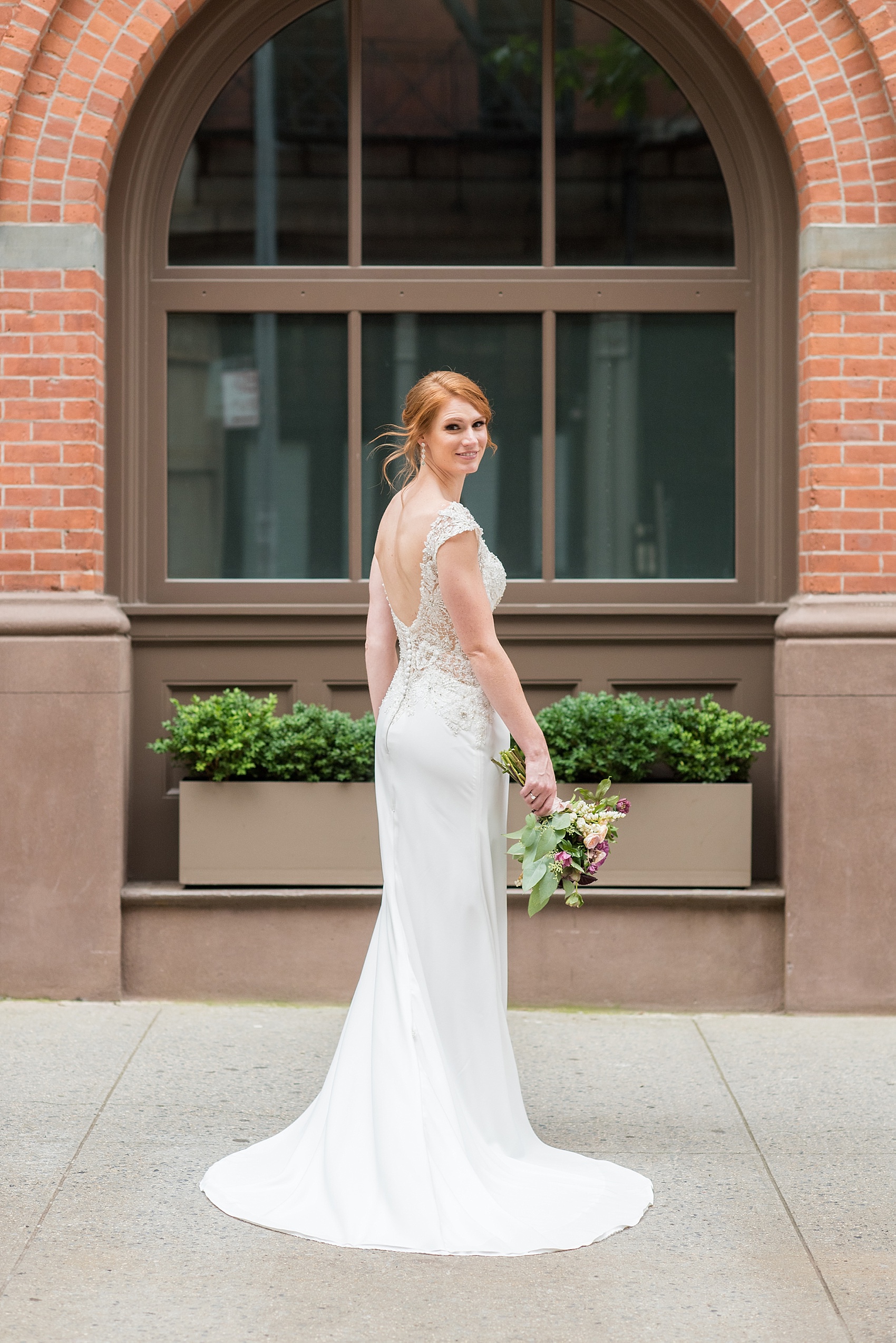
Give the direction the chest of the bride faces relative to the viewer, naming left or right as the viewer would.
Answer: facing away from the viewer and to the right of the viewer

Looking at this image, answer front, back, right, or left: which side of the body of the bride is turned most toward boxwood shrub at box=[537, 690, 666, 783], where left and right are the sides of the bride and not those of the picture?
front

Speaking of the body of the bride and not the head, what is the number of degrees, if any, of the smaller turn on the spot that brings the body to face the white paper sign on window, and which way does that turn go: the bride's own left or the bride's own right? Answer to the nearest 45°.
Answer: approximately 45° to the bride's own left

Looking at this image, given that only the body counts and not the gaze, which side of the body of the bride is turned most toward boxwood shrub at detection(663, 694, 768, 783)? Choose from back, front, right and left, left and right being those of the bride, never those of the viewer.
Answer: front

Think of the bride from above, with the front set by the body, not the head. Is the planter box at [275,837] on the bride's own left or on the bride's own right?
on the bride's own left

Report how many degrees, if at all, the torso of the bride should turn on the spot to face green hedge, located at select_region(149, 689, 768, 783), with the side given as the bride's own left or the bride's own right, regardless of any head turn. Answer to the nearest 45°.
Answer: approximately 45° to the bride's own left
